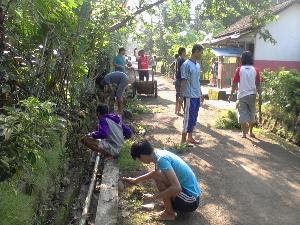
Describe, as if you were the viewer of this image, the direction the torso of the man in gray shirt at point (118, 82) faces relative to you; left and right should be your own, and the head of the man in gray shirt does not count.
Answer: facing to the left of the viewer

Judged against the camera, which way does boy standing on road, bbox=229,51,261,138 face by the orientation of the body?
away from the camera

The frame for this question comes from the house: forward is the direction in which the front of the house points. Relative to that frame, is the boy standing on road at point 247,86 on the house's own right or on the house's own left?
on the house's own left

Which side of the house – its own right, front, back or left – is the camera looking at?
left
